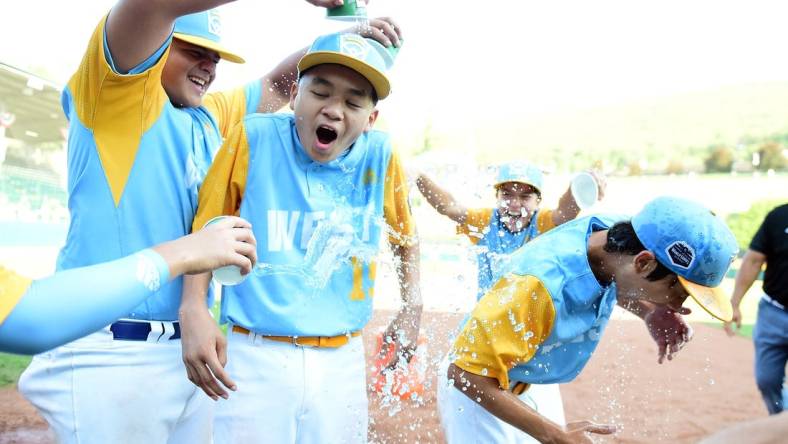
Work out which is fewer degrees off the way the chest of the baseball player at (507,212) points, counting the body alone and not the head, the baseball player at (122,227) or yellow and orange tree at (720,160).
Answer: the baseball player

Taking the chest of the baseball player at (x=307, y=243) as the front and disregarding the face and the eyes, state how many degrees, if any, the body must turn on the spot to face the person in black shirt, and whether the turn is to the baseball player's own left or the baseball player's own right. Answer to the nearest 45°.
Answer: approximately 135° to the baseball player's own left

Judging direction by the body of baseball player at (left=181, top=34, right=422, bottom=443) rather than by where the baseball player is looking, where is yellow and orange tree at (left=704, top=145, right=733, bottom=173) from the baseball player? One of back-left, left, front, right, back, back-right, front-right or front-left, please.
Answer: back-left

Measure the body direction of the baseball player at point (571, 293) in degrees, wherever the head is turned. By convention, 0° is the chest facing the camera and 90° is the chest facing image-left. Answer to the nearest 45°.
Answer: approximately 270°

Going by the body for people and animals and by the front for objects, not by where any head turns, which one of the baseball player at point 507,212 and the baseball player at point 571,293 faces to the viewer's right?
the baseball player at point 571,293

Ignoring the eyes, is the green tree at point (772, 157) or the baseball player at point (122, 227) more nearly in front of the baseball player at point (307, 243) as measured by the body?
the baseball player

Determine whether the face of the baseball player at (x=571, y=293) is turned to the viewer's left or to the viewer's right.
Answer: to the viewer's right

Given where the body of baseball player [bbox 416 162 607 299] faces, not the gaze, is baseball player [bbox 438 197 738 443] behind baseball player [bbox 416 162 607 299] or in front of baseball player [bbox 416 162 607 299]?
in front
